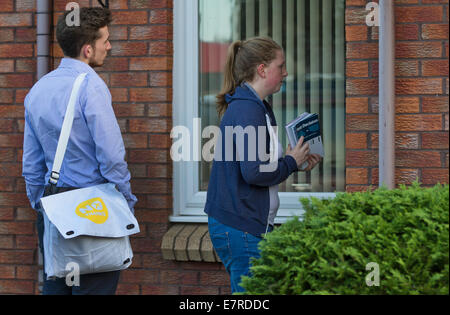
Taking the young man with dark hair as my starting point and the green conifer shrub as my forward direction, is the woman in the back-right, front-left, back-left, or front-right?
front-left

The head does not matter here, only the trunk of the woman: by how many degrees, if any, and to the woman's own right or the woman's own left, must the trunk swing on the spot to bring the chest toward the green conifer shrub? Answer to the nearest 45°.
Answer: approximately 45° to the woman's own right

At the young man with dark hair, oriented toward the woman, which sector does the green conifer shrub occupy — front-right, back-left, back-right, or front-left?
front-right

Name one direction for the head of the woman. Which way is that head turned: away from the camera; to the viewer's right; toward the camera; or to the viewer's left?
to the viewer's right

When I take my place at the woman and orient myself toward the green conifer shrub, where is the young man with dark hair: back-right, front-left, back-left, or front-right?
back-right

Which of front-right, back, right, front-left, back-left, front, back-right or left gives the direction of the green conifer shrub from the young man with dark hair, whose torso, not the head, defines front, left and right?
right

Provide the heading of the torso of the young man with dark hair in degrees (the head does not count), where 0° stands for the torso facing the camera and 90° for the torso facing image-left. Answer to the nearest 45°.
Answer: approximately 225°

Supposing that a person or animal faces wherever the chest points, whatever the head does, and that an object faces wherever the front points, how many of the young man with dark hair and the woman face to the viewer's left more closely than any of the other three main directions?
0

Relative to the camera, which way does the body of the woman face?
to the viewer's right

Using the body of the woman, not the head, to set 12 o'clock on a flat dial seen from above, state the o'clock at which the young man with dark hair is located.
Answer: The young man with dark hair is roughly at 6 o'clock from the woman.

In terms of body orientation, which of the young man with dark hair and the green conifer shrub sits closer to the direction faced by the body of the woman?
the green conifer shrub
